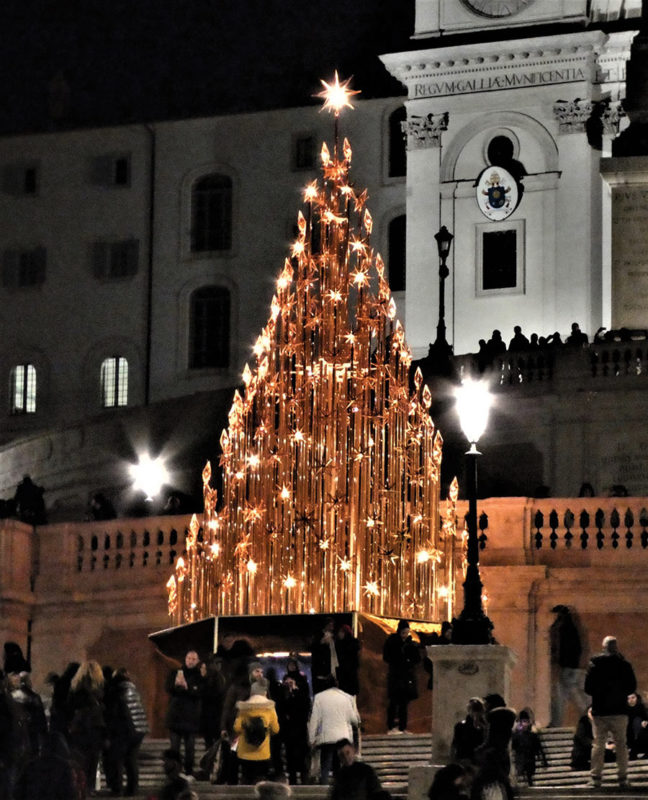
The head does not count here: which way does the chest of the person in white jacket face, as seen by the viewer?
away from the camera

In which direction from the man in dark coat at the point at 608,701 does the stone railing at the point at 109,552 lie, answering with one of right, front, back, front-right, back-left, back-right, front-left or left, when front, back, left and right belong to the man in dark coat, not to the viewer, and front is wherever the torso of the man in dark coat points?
front-left

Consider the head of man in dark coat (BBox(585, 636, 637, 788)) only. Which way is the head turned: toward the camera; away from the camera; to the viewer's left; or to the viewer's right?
away from the camera

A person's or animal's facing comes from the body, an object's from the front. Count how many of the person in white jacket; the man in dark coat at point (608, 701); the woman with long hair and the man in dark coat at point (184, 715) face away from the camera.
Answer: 3

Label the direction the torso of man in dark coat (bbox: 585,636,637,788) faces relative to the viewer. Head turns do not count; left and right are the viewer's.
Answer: facing away from the viewer

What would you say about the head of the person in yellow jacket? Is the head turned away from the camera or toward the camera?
away from the camera

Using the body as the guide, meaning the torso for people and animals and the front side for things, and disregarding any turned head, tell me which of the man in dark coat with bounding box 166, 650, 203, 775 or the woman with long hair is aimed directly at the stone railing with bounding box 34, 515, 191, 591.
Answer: the woman with long hair

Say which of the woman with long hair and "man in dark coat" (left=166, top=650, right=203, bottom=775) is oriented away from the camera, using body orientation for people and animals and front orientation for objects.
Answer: the woman with long hair

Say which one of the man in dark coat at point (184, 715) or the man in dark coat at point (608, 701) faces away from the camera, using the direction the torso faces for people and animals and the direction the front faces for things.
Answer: the man in dark coat at point (608, 701)

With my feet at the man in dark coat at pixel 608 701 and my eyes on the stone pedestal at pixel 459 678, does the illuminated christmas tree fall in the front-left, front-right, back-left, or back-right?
front-right

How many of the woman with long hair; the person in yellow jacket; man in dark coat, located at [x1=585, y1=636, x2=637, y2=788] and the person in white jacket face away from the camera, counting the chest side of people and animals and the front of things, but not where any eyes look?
4

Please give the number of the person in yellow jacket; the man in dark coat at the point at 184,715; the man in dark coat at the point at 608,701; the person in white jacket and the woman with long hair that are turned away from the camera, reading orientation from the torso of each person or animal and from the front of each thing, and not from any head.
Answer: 4

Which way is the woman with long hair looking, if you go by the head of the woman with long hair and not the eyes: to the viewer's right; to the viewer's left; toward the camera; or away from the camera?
away from the camera

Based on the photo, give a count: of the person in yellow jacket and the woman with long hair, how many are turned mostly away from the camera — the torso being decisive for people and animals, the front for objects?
2

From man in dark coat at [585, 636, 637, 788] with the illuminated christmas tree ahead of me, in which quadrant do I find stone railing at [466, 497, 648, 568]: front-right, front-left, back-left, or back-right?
front-right

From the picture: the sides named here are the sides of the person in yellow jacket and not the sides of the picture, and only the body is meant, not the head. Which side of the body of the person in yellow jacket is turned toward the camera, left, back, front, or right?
back

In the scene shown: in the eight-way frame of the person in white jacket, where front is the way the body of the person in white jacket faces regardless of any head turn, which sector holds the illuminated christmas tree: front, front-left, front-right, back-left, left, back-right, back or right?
front

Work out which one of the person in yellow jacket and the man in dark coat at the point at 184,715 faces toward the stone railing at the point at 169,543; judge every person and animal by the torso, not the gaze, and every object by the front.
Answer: the person in yellow jacket

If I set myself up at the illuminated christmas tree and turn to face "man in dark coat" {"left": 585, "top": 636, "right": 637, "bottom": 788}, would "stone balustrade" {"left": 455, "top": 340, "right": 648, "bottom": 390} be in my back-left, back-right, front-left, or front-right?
back-left
